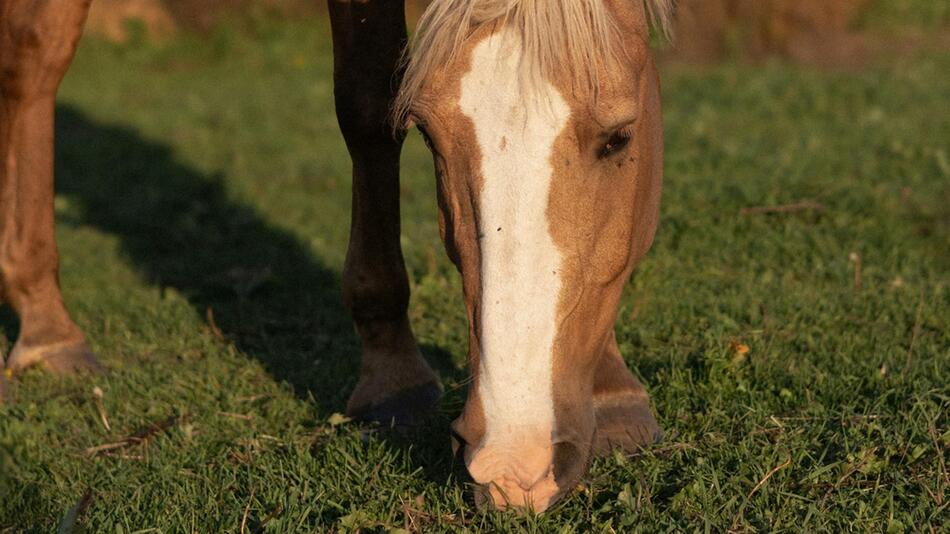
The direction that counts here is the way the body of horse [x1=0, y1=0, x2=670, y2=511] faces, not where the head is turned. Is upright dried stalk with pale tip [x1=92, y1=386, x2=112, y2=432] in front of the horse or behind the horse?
behind

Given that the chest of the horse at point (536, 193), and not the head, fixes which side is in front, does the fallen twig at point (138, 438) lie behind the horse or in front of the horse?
behind

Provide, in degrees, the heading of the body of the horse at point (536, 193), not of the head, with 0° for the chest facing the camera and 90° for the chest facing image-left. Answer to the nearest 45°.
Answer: approximately 315°

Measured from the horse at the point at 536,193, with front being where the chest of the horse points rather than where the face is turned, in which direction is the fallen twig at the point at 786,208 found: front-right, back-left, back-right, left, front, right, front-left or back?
left

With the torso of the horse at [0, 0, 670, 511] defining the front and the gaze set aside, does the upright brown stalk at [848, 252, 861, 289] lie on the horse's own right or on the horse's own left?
on the horse's own left
